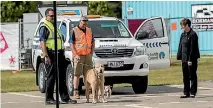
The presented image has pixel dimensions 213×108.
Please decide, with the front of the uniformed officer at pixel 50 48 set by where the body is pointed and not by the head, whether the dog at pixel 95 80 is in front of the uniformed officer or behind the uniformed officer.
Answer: in front

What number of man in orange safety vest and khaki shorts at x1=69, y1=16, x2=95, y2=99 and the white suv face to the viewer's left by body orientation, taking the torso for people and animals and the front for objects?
0

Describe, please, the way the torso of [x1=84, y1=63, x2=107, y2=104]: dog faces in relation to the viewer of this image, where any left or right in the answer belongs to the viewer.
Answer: facing the viewer and to the right of the viewer

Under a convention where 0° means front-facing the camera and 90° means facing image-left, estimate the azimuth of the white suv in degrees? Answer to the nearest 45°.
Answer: approximately 315°

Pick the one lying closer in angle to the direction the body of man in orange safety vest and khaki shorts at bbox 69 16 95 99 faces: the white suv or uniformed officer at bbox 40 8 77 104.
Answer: the uniformed officer

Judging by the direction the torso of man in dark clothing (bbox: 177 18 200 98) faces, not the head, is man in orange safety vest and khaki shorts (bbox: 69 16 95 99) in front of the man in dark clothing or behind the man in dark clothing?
in front

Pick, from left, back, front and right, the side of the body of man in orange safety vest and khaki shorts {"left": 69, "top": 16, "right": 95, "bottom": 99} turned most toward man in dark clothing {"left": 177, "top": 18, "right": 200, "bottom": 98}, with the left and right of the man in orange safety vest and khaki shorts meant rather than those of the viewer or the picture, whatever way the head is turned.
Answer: left
